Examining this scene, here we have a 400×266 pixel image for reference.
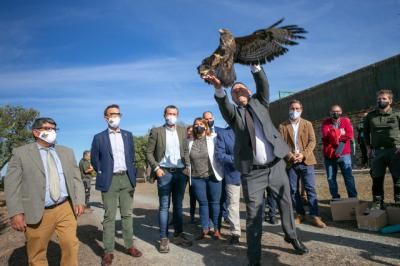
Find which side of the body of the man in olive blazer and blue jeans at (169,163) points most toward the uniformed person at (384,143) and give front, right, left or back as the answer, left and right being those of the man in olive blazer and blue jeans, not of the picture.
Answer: left

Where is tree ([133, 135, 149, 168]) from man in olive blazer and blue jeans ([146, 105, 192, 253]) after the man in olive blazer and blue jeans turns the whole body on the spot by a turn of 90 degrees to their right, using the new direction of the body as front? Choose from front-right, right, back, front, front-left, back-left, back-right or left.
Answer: right

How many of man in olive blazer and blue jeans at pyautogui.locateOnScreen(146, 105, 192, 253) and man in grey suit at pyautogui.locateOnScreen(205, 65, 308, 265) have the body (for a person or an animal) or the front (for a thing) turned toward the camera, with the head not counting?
2

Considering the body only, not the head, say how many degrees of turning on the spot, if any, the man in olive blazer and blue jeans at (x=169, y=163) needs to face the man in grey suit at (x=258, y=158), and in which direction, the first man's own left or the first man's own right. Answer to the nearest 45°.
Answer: approximately 45° to the first man's own left

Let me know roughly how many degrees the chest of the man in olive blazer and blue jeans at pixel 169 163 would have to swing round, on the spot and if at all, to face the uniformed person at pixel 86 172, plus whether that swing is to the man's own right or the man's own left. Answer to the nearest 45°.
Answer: approximately 135° to the man's own right

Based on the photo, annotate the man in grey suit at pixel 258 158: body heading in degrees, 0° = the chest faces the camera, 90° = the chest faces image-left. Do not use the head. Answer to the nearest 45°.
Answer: approximately 0°

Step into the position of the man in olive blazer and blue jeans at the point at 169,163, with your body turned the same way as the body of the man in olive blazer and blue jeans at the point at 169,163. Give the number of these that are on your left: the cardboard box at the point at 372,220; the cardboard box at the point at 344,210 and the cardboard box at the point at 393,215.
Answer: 3

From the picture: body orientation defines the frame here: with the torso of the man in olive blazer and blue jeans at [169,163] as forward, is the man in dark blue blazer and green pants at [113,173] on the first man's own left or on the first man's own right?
on the first man's own right

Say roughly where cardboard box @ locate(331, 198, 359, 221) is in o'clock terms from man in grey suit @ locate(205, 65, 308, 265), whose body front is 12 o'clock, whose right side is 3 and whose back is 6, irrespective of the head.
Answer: The cardboard box is roughly at 7 o'clock from the man in grey suit.

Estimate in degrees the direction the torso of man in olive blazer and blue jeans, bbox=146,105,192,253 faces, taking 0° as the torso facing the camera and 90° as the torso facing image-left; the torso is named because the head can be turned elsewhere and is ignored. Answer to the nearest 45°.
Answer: approximately 0°

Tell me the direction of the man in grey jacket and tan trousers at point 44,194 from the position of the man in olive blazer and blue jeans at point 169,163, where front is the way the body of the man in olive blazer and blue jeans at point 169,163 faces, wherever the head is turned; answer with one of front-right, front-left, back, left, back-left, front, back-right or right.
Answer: front-right

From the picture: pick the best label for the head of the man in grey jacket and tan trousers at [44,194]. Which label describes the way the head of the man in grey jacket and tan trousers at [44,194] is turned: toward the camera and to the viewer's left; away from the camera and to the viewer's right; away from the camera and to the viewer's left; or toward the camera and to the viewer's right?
toward the camera and to the viewer's right
